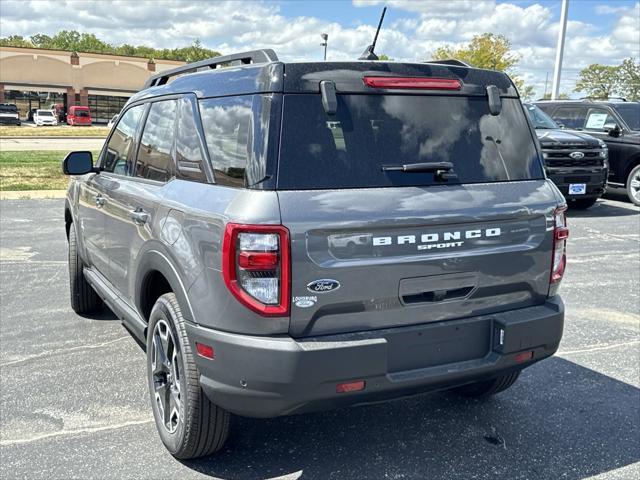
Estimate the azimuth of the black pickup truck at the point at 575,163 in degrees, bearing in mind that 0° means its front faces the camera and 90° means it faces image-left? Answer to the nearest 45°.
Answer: approximately 315°

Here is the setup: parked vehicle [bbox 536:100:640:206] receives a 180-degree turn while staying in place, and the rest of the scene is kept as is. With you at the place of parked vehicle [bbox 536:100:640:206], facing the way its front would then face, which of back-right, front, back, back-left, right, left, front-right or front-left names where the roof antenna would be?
back-left

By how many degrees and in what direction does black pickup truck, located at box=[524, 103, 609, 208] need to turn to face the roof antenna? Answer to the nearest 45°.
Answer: approximately 45° to its right

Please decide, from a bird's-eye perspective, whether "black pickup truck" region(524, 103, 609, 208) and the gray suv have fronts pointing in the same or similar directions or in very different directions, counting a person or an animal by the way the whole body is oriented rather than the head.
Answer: very different directions

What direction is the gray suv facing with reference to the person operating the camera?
facing away from the viewer and to the left of the viewer

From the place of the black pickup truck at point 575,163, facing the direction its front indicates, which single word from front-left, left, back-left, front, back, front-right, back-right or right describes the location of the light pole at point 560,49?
back-left

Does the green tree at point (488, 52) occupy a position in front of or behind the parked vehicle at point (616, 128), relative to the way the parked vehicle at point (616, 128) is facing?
behind

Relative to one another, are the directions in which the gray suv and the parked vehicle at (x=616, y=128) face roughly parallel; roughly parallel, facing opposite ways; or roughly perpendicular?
roughly parallel, facing opposite ways

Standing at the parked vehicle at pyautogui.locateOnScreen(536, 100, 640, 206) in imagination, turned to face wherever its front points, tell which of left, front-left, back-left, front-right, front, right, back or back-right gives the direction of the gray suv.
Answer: front-right

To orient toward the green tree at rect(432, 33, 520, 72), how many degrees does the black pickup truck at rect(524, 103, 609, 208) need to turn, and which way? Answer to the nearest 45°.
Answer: approximately 135° to its left
